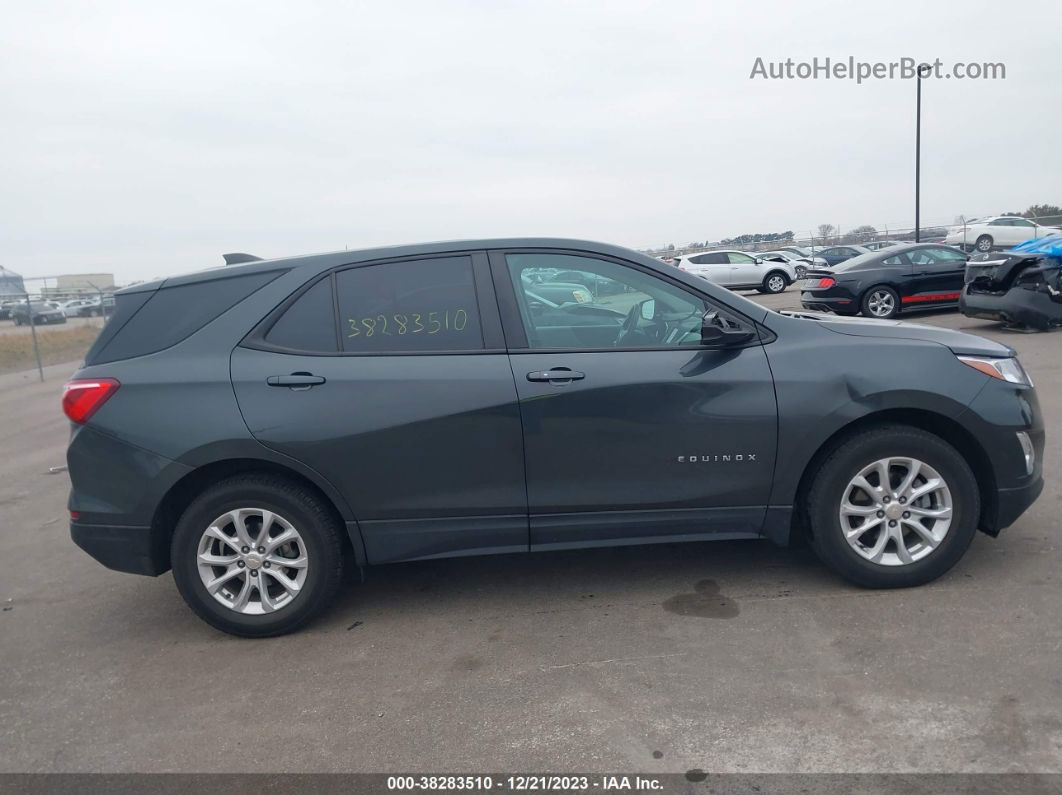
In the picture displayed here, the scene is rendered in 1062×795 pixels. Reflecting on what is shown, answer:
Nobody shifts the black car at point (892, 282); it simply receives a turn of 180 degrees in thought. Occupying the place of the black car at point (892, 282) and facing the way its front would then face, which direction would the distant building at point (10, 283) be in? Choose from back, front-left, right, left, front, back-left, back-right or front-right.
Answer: front-right

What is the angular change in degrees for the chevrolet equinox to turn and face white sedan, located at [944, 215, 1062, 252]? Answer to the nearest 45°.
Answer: approximately 45° to its left

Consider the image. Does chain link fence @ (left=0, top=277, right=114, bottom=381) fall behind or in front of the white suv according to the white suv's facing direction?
behind

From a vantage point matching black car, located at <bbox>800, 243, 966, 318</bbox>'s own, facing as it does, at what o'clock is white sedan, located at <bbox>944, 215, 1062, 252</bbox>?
The white sedan is roughly at 11 o'clock from the black car.

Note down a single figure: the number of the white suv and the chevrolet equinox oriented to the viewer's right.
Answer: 2

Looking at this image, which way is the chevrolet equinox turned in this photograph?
to the viewer's right

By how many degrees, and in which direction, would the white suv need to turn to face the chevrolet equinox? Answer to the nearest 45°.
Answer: approximately 90° to its right

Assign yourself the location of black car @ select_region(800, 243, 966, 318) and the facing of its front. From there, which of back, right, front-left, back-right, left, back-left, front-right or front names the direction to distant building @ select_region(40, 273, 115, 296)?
back-left

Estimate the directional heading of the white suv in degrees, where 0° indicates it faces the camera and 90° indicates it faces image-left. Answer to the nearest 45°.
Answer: approximately 270°

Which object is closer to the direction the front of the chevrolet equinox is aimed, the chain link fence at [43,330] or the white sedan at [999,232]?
the white sedan

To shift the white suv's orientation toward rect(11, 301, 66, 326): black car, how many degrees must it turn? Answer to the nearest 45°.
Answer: approximately 180°

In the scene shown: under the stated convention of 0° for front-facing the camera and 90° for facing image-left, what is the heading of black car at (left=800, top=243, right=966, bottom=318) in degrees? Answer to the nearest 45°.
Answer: approximately 225°

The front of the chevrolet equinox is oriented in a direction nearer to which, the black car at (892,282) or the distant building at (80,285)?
the black car

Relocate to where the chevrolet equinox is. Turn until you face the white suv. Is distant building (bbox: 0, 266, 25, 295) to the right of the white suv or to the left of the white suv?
left
